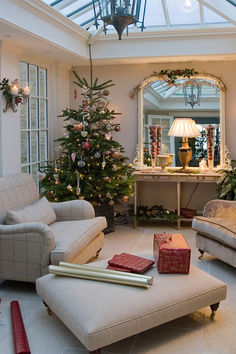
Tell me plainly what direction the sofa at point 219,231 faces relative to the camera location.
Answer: facing the viewer and to the left of the viewer

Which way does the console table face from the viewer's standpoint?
toward the camera

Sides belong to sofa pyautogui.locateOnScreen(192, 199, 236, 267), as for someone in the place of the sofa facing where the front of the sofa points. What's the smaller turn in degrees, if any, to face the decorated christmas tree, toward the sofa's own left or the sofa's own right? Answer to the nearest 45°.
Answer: approximately 90° to the sofa's own right

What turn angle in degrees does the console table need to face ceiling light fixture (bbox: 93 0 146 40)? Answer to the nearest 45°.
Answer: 0° — it already faces it

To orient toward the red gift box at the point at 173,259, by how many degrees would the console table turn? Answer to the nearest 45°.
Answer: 0° — it already faces it

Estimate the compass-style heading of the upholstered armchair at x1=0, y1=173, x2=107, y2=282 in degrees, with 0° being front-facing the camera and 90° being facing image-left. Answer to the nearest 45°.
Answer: approximately 315°

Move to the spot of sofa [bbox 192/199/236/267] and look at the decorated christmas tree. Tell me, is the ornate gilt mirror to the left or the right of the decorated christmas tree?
right

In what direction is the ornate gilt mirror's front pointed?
toward the camera

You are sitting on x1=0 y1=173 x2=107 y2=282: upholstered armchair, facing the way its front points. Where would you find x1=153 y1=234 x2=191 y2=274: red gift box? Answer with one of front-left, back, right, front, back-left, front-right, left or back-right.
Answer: front

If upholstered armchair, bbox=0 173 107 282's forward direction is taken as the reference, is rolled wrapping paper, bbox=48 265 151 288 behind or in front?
in front

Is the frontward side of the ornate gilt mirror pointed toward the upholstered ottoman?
yes

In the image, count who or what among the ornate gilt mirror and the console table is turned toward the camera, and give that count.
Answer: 2

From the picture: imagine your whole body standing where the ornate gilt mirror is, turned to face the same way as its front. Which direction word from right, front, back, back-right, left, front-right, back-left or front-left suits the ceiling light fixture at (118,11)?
front

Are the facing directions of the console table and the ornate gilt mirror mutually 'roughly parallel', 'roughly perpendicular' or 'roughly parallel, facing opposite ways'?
roughly parallel

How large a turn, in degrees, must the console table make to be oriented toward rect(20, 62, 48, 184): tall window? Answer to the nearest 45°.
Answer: approximately 90° to its right
